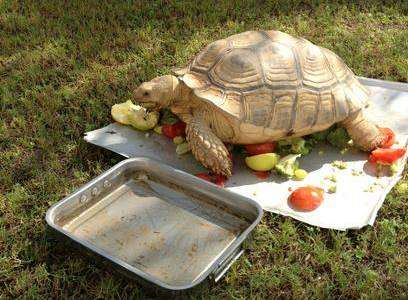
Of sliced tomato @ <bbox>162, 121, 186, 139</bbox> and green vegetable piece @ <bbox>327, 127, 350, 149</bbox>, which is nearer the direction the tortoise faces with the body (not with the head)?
the sliced tomato

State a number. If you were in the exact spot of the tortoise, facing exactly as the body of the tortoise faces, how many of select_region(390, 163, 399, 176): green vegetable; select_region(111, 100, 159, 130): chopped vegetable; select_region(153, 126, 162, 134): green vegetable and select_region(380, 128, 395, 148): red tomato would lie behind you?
2

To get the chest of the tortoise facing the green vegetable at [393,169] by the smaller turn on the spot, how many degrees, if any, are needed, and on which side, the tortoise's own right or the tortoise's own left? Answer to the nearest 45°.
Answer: approximately 180°

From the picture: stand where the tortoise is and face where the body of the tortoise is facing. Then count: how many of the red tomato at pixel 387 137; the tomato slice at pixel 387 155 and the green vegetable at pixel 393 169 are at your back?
3

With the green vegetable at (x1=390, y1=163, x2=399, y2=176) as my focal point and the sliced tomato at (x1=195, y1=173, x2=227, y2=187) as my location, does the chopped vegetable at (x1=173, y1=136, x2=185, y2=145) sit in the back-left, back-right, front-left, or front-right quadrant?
back-left

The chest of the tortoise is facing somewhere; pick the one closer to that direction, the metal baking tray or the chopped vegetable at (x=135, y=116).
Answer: the chopped vegetable

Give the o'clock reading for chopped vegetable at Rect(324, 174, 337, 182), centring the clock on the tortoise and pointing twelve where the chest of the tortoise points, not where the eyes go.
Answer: The chopped vegetable is roughly at 7 o'clock from the tortoise.

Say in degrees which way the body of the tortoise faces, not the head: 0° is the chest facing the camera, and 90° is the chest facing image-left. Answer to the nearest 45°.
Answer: approximately 90°

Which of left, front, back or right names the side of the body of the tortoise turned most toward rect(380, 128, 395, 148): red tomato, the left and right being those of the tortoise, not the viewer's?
back

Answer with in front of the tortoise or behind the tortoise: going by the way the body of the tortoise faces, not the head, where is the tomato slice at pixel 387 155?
behind

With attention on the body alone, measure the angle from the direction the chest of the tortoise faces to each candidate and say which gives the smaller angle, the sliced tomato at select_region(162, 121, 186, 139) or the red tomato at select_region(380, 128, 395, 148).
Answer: the sliced tomato

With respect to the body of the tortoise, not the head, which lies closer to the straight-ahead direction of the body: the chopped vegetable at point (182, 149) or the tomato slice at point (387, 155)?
the chopped vegetable
